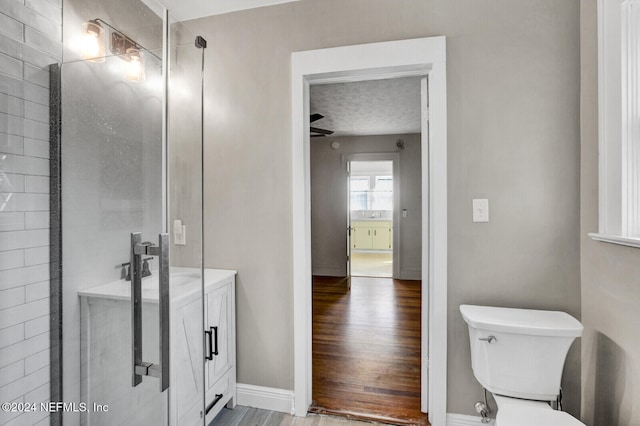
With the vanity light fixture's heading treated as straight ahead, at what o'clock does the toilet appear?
The toilet is roughly at 11 o'clock from the vanity light fixture.

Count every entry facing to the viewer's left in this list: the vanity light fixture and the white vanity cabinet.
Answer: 0

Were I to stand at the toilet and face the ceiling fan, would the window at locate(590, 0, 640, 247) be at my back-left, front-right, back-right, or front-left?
back-right

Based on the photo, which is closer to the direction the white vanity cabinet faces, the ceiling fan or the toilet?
the toilet

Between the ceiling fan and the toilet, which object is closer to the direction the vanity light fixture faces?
the toilet

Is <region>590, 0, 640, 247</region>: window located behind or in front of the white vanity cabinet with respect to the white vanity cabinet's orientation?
in front

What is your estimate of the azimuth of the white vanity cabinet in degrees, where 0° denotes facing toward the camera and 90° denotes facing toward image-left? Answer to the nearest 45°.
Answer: approximately 315°
